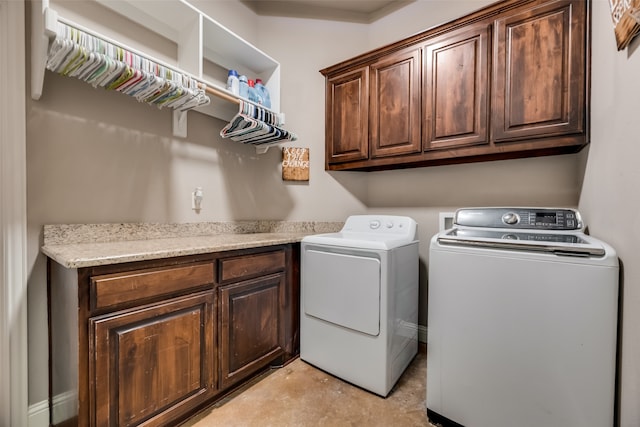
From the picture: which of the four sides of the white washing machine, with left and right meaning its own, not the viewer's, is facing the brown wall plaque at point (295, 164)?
right

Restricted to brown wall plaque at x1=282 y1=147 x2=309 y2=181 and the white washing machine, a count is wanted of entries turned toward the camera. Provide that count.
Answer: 2

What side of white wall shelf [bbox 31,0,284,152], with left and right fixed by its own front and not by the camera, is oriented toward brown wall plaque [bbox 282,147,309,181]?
left

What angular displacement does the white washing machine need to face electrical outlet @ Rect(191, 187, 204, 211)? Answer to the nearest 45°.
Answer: approximately 90° to its right

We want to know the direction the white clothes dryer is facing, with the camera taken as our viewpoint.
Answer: facing the viewer and to the left of the viewer

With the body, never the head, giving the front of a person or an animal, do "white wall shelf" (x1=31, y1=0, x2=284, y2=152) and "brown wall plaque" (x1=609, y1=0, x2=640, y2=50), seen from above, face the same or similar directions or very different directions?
very different directions

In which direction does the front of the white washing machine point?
toward the camera

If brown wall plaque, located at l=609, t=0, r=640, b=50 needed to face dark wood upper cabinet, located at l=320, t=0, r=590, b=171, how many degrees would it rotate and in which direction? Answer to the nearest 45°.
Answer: approximately 90° to its right

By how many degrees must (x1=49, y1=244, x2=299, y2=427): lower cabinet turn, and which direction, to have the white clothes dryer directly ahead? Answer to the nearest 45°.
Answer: approximately 45° to its left

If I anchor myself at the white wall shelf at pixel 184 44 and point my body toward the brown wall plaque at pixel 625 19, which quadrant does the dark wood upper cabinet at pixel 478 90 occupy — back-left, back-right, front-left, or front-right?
front-left

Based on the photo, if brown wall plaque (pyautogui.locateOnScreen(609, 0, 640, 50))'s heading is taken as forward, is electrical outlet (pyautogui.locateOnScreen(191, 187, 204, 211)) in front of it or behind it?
in front

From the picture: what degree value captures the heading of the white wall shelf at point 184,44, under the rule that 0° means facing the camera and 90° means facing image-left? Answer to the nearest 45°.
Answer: approximately 315°

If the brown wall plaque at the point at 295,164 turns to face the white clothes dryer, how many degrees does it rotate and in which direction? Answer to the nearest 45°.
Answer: approximately 45° to its left
